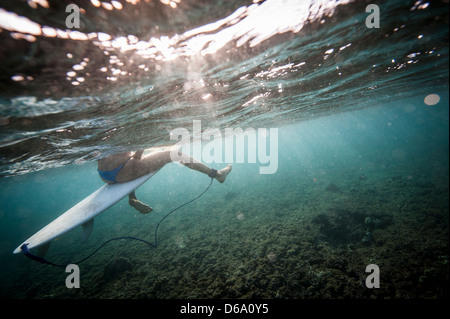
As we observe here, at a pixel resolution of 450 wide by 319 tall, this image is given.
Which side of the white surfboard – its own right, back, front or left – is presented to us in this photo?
right
